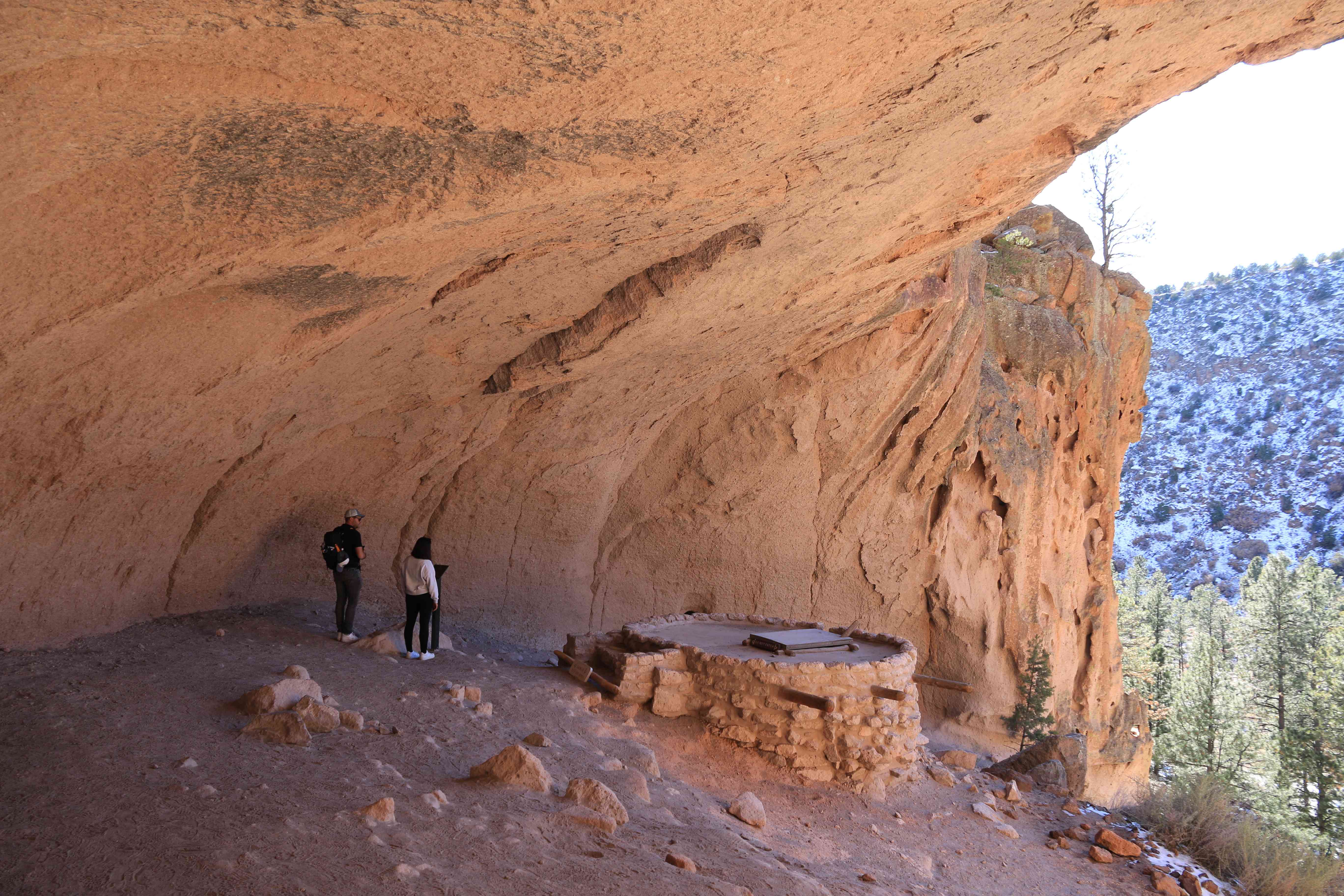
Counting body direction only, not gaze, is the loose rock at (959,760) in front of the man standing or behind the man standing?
in front

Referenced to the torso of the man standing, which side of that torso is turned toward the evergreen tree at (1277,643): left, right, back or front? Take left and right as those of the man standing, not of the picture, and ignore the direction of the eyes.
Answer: front

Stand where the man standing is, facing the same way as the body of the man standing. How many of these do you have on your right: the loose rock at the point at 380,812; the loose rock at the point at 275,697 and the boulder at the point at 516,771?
3

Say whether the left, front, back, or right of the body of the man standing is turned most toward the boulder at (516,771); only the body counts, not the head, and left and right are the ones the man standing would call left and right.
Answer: right

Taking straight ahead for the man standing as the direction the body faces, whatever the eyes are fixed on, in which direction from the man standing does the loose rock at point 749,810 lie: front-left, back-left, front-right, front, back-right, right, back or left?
front-right

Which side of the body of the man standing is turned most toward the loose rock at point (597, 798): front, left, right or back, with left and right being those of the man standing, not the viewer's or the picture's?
right

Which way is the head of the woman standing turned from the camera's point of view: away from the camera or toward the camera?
away from the camera

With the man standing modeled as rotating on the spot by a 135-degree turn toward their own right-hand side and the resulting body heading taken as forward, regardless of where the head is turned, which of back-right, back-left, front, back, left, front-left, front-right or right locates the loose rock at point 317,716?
front-left

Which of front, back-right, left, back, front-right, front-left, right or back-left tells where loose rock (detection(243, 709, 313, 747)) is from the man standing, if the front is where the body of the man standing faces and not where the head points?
right

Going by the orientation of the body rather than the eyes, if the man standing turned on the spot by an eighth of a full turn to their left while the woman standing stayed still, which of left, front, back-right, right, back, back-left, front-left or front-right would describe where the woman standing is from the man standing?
right

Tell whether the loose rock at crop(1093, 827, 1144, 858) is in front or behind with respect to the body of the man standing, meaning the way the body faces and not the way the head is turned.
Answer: in front

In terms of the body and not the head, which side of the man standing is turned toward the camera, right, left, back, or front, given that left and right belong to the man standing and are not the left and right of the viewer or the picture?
right

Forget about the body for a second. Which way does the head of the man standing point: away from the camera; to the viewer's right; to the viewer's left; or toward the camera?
to the viewer's right

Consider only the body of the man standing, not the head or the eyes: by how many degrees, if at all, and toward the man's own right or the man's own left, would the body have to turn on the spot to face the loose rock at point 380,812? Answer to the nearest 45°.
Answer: approximately 90° to the man's own right

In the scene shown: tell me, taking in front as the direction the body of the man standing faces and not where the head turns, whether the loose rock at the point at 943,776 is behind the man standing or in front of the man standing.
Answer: in front

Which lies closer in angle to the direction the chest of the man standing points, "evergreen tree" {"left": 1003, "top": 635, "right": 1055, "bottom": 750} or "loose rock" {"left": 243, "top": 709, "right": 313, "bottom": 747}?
the evergreen tree

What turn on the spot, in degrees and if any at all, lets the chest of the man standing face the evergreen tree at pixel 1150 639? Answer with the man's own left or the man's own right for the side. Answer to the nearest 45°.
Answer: approximately 45° to the man's own left
